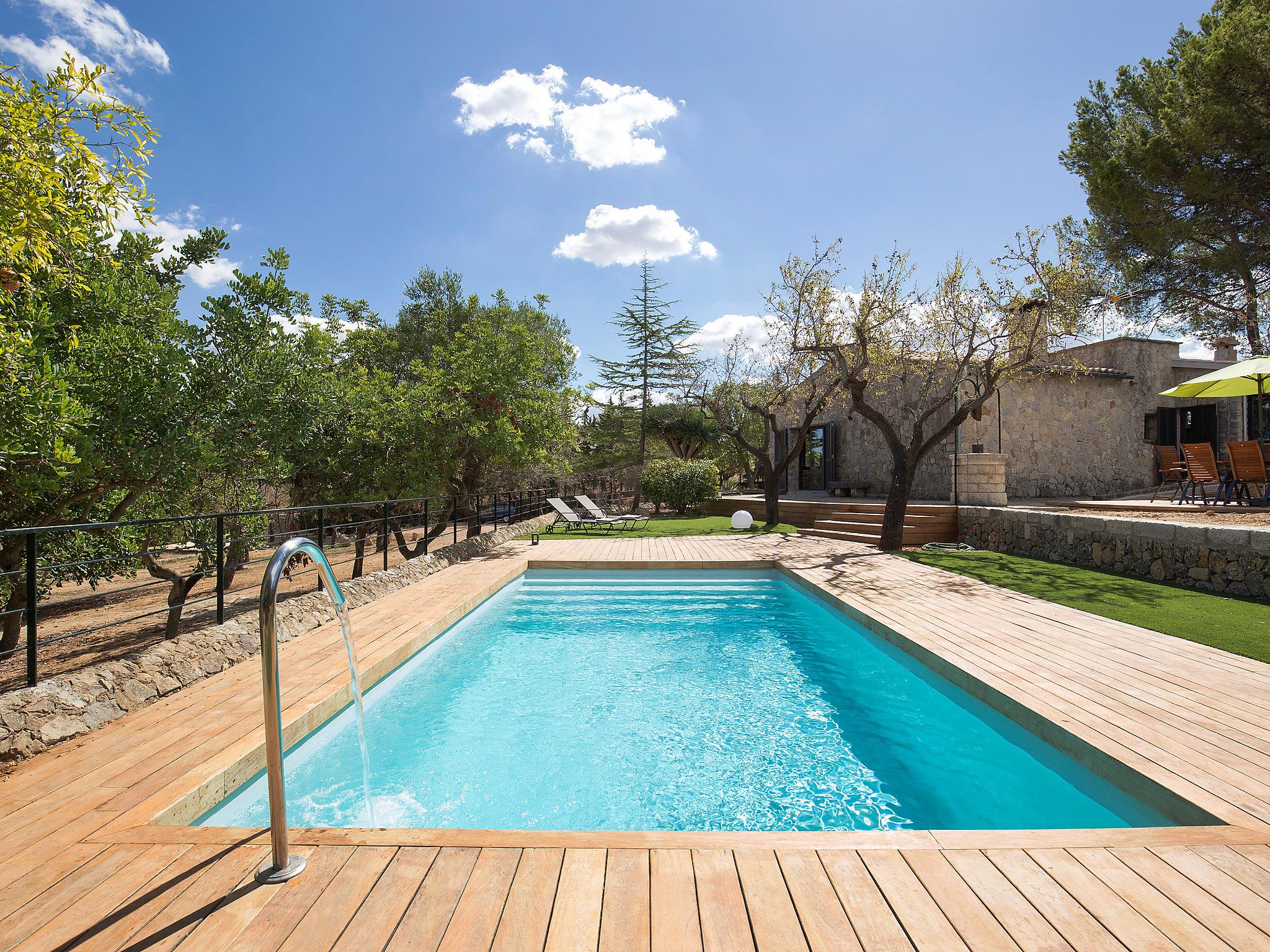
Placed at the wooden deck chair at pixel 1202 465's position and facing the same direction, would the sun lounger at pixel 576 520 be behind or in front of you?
behind

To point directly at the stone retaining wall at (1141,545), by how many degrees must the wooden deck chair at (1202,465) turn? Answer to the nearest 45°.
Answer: approximately 135° to its right

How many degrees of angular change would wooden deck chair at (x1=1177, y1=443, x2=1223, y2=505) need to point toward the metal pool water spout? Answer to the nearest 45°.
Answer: approximately 135° to its right

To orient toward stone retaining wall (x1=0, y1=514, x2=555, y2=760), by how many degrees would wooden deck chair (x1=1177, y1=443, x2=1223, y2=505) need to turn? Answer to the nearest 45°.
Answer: approximately 135° to its right

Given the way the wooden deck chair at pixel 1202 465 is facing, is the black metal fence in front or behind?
behind

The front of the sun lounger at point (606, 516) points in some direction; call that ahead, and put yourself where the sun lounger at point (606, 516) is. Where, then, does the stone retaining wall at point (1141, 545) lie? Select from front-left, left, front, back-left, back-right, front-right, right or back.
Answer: front-right

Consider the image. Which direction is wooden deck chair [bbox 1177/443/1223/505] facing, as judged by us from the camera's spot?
facing away from the viewer and to the right of the viewer

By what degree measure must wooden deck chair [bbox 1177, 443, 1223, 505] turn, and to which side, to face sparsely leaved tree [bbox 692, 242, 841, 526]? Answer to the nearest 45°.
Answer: approximately 135° to its left

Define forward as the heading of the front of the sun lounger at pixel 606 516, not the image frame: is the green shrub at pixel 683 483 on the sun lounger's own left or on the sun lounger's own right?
on the sun lounger's own left

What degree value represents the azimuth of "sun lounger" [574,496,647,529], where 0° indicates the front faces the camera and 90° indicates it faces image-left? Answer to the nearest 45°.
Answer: approximately 270°

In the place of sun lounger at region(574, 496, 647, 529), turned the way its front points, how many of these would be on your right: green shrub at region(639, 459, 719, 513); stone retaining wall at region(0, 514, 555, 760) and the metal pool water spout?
2
